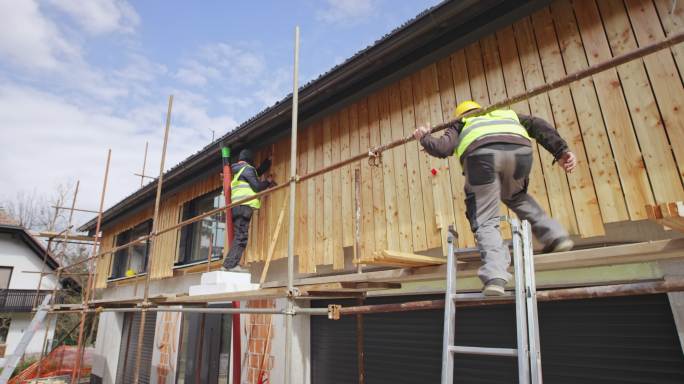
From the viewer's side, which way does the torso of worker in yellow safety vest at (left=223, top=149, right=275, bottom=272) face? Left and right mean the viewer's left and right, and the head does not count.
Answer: facing away from the viewer and to the right of the viewer

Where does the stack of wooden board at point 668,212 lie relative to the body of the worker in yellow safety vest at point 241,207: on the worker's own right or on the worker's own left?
on the worker's own right

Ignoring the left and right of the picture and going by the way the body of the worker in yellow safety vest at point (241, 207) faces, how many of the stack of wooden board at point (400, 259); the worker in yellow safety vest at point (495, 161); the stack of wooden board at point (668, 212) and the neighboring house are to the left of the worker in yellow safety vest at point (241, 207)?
1

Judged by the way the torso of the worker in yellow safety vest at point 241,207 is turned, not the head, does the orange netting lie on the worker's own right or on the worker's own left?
on the worker's own left

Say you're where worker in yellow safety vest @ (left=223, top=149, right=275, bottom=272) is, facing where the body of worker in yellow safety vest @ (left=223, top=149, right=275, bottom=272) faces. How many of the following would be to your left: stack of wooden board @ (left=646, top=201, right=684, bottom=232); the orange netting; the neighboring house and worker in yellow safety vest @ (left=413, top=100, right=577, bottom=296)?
2

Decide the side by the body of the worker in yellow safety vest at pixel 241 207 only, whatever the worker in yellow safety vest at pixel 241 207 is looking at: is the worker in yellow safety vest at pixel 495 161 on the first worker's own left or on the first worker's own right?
on the first worker's own right

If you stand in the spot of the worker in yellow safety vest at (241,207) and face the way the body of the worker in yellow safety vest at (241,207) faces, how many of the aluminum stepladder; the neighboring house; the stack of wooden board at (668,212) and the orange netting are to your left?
2

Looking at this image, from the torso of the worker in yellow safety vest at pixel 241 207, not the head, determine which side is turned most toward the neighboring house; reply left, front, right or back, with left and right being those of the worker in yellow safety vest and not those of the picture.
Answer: left

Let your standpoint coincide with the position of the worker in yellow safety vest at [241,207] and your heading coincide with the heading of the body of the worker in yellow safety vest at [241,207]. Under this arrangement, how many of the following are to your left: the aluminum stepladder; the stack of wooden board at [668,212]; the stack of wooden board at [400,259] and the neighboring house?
1

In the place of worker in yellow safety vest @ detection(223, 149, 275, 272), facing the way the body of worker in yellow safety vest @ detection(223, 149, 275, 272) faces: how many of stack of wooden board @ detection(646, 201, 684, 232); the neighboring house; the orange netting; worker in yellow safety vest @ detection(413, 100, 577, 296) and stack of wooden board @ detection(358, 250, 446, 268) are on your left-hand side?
2
